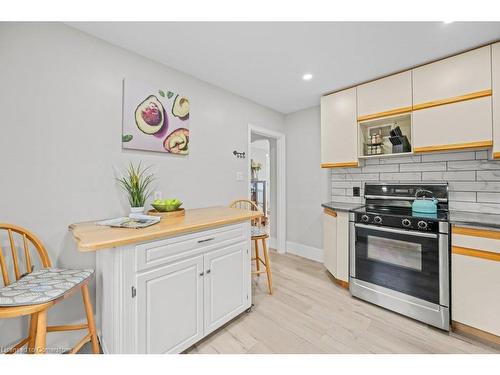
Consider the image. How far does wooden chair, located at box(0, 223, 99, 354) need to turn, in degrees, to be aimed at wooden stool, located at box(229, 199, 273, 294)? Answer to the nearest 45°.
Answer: approximately 45° to its left

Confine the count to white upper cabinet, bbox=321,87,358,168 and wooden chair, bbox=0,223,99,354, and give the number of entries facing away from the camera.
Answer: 0

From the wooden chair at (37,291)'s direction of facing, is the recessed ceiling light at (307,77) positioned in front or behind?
in front

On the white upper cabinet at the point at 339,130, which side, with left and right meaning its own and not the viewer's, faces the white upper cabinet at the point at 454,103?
left

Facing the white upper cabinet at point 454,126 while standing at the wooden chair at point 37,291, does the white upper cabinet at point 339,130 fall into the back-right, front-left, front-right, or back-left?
front-left

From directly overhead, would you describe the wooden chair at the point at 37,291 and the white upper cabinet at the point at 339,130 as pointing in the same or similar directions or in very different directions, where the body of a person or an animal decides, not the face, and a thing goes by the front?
very different directions

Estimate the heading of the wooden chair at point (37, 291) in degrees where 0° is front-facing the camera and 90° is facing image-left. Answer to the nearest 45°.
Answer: approximately 315°

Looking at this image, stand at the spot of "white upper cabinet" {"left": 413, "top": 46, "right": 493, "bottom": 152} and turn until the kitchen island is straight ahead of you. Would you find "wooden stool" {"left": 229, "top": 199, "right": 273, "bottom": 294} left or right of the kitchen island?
right

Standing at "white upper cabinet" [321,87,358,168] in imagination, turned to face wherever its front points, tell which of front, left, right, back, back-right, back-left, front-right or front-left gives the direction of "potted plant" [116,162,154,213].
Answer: front

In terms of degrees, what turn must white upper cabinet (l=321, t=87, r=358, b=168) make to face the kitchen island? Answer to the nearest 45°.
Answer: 0° — it already faces it

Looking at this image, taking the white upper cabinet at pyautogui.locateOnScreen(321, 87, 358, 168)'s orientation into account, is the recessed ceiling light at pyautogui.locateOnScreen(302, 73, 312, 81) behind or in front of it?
in front

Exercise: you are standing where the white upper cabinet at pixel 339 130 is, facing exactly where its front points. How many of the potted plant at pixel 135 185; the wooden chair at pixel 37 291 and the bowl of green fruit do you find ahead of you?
3

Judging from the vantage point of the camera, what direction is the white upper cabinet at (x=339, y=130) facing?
facing the viewer and to the left of the viewer

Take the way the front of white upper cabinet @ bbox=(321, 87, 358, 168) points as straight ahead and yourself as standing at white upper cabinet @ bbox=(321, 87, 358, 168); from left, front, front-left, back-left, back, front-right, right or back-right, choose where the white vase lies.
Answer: front
